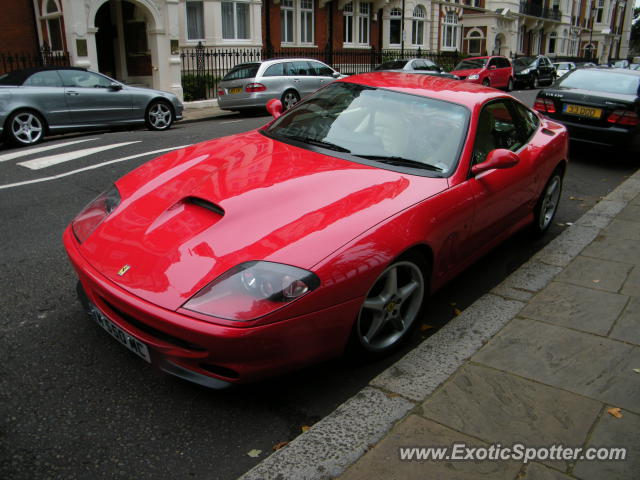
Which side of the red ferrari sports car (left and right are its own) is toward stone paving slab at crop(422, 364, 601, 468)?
left

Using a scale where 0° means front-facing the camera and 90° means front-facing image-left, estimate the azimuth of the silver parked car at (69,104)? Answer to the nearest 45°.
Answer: approximately 270°

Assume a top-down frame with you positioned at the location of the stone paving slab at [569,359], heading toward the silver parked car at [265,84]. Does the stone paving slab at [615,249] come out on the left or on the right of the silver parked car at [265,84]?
right

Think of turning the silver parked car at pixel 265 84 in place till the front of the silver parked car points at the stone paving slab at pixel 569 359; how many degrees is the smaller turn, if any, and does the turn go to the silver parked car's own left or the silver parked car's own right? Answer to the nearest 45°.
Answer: approximately 135° to the silver parked car's own right

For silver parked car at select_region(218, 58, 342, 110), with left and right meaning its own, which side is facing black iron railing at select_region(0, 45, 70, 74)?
back

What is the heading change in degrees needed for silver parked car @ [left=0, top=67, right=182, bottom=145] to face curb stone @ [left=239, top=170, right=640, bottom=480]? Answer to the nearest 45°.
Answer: approximately 90° to its right

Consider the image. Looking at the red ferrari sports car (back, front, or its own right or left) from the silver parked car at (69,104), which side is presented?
right

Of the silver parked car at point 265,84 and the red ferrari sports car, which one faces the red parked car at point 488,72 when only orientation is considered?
the silver parked car

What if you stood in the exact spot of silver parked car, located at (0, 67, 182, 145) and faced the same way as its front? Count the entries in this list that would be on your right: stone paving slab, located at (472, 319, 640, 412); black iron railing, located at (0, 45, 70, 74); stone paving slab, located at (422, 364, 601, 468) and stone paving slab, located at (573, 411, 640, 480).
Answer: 3

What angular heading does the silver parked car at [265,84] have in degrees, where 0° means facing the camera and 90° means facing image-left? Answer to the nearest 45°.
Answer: approximately 225°
